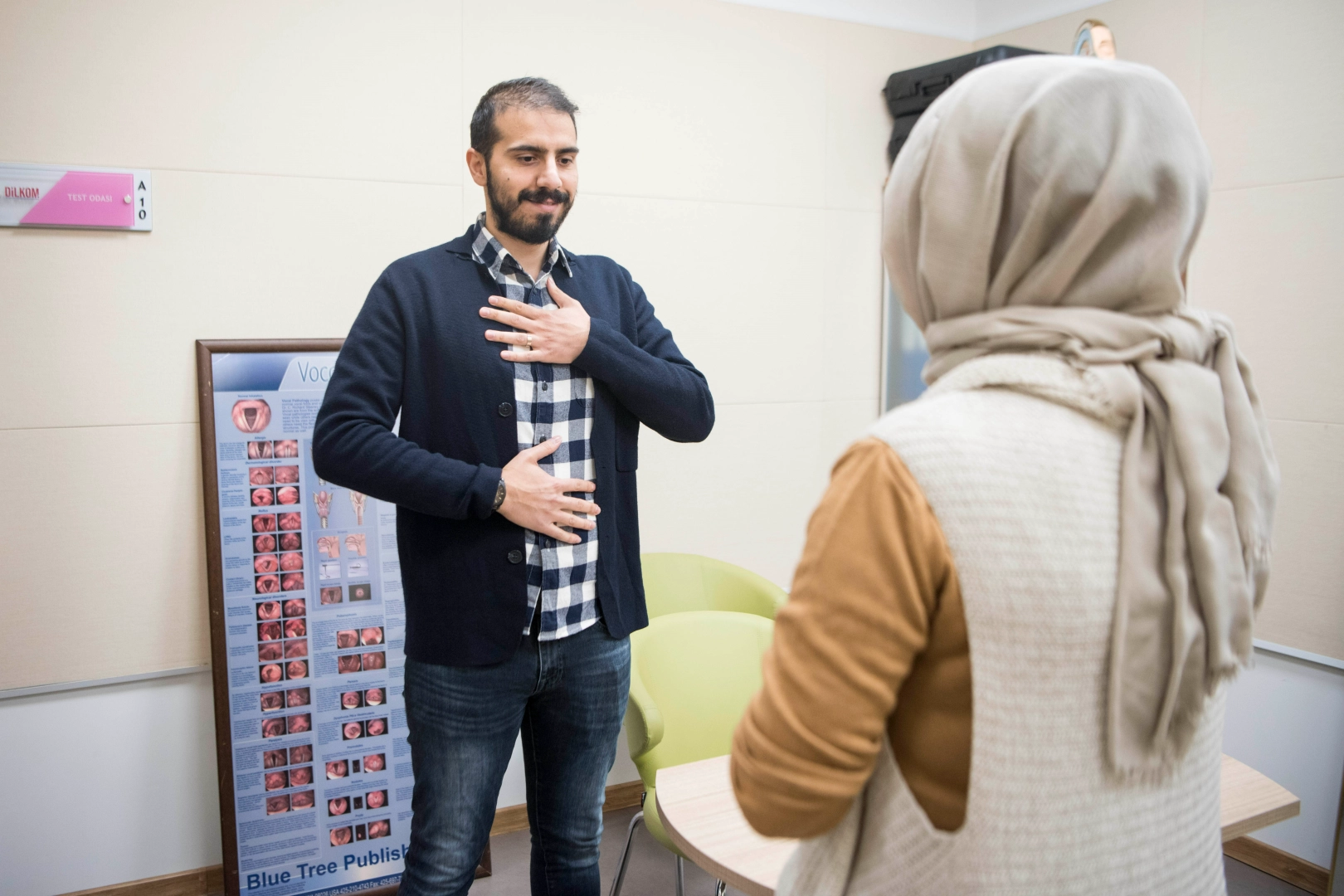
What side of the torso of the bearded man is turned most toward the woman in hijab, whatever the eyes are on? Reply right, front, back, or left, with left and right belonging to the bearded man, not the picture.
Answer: front

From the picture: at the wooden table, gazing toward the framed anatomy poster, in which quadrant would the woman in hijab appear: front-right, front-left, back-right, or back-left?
back-left

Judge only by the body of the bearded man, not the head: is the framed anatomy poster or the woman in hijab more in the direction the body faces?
the woman in hijab

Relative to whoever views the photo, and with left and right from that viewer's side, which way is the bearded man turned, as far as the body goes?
facing the viewer and to the right of the viewer

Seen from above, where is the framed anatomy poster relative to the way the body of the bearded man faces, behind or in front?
behind

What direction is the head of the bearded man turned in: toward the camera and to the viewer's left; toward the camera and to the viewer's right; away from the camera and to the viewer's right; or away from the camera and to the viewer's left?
toward the camera and to the viewer's right
